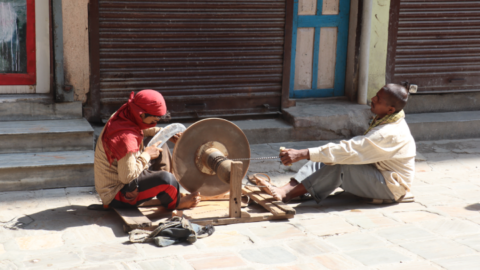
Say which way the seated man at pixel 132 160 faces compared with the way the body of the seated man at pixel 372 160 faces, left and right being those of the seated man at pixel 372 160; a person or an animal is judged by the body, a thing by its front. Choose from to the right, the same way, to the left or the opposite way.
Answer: the opposite way

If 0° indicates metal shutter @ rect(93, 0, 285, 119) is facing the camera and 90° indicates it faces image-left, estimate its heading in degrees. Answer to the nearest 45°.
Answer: approximately 0°

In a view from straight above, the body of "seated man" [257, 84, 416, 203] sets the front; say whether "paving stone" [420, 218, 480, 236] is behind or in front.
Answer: behind

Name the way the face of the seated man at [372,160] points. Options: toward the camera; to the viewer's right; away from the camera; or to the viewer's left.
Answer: to the viewer's left

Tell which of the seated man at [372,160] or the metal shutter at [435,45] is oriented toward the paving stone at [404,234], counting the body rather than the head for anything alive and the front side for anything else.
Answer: the metal shutter

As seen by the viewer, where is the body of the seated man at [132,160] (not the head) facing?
to the viewer's right

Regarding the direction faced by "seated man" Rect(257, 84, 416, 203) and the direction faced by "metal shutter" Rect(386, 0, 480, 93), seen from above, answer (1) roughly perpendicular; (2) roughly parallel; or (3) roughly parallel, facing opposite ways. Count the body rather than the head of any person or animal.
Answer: roughly perpendicular

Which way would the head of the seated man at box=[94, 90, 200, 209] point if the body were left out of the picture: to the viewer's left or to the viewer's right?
to the viewer's right

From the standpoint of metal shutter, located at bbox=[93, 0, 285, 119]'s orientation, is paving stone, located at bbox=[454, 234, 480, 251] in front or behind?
in front

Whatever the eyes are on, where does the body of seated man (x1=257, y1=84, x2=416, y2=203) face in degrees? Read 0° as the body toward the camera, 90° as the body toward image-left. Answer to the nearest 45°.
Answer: approximately 90°
